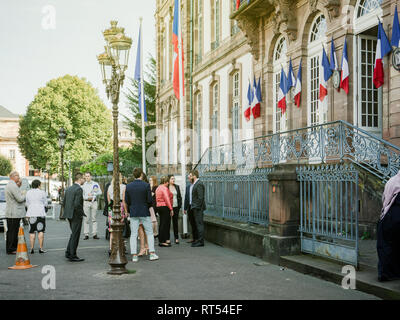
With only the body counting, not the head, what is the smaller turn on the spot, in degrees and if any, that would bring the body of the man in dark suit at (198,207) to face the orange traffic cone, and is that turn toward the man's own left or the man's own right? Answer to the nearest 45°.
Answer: approximately 45° to the man's own left

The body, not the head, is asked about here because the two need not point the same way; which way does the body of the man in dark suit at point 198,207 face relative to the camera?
to the viewer's left

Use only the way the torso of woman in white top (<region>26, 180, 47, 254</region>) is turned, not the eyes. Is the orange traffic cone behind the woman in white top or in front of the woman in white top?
behind

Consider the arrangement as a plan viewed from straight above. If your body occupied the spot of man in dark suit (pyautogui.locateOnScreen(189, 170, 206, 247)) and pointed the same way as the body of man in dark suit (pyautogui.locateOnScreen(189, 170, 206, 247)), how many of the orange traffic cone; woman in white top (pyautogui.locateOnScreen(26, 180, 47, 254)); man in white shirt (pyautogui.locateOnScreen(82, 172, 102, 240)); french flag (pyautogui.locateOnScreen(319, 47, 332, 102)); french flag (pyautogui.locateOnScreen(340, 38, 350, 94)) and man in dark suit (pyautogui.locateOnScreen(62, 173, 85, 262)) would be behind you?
2

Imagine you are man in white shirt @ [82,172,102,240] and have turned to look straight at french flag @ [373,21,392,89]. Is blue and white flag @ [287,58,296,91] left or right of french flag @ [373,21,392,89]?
left

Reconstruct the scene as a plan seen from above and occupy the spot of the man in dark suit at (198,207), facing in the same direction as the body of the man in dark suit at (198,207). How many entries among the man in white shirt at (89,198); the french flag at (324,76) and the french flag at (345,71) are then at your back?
2

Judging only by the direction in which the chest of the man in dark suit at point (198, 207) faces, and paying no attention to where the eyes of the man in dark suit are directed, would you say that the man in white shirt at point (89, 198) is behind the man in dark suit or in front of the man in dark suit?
in front

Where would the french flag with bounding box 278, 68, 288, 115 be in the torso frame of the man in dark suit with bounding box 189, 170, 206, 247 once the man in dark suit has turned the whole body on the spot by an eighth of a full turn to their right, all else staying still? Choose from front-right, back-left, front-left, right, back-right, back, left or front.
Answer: right

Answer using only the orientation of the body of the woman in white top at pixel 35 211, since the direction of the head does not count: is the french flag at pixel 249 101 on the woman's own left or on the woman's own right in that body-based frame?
on the woman's own right

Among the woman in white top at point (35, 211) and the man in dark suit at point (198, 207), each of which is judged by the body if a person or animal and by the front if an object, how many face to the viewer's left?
1
